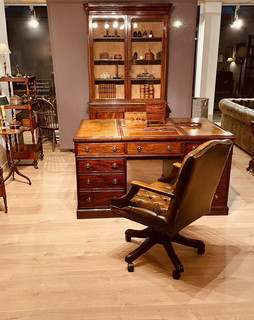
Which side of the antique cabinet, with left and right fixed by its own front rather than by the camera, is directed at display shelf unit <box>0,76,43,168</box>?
right

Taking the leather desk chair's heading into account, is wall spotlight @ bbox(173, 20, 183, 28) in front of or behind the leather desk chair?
in front

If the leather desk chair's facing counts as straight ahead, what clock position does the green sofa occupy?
The green sofa is roughly at 2 o'clock from the leather desk chair.

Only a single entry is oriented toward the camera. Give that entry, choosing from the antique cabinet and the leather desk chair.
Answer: the antique cabinet

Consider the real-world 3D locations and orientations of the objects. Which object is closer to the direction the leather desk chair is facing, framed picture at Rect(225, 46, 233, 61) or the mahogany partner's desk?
the mahogany partner's desk

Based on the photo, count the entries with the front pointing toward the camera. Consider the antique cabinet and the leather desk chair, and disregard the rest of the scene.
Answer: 1

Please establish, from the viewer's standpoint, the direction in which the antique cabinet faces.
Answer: facing the viewer

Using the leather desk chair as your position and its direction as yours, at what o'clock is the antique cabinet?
The antique cabinet is roughly at 1 o'clock from the leather desk chair.

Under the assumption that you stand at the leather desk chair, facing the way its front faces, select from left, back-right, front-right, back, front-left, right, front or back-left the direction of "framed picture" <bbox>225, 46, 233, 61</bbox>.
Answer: front-right
